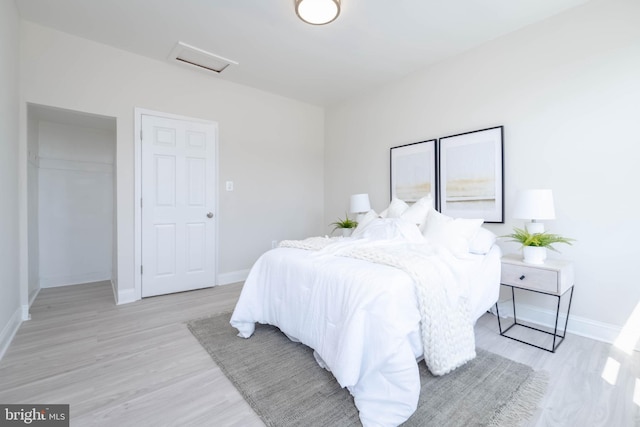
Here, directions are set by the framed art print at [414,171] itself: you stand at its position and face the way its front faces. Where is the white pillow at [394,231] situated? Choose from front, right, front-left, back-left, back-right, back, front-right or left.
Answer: front-left

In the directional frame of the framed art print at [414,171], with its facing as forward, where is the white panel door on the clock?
The white panel door is roughly at 1 o'clock from the framed art print.

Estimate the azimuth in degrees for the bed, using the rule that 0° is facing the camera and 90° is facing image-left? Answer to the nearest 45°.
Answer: approximately 45°

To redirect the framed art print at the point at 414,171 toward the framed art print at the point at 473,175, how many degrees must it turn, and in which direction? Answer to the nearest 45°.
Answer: approximately 90° to its left

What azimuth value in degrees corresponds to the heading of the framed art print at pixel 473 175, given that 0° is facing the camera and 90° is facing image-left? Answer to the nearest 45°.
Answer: approximately 45°

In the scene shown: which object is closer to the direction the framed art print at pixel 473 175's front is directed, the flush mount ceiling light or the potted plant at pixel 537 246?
the flush mount ceiling light

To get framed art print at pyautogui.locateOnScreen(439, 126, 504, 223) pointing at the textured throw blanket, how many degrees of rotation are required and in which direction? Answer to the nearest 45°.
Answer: approximately 45° to its left
